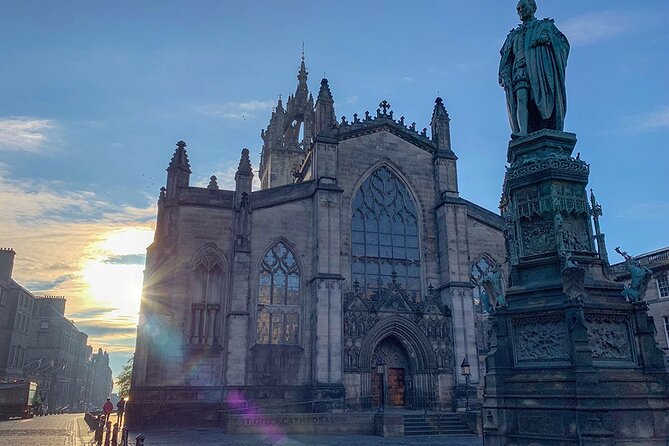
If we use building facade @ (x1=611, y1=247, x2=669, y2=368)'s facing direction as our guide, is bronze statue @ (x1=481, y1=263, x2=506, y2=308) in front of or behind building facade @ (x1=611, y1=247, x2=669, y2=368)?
in front

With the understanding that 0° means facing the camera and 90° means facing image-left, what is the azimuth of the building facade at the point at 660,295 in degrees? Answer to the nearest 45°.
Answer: approximately 45°

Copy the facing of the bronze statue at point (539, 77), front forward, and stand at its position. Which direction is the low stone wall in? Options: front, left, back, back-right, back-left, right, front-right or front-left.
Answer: right

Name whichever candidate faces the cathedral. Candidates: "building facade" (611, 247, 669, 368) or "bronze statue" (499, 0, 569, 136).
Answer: the building facade

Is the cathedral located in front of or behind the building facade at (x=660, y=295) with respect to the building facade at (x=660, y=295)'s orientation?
in front

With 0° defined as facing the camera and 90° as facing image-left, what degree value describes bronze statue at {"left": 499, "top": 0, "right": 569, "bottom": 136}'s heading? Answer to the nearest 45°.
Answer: approximately 45°

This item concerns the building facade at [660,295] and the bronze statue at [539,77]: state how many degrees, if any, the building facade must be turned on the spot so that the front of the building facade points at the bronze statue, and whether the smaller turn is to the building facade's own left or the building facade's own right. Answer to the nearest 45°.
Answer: approximately 45° to the building facade's own left

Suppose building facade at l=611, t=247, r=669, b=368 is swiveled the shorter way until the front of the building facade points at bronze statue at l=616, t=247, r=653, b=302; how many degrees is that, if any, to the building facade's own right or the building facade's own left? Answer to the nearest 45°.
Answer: approximately 45° to the building facade's own left

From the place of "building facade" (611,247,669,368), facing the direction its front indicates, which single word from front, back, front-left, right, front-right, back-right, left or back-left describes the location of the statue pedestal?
front-left

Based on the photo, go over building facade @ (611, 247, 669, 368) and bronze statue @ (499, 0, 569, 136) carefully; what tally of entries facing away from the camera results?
0

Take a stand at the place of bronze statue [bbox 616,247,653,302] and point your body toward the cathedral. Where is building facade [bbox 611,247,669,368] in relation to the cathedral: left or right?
right
